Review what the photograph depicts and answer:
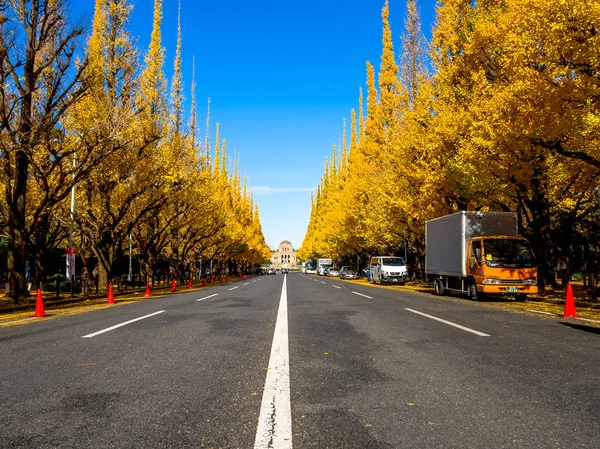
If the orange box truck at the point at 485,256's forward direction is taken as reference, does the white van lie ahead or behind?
behind

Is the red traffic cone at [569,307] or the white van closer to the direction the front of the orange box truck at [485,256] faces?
the red traffic cone

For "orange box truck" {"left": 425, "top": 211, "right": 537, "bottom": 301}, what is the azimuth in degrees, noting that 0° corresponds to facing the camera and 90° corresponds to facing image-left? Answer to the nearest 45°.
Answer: approximately 315°

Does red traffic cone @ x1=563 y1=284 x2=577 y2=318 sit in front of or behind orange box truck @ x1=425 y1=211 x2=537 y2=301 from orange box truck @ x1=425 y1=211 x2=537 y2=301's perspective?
in front
